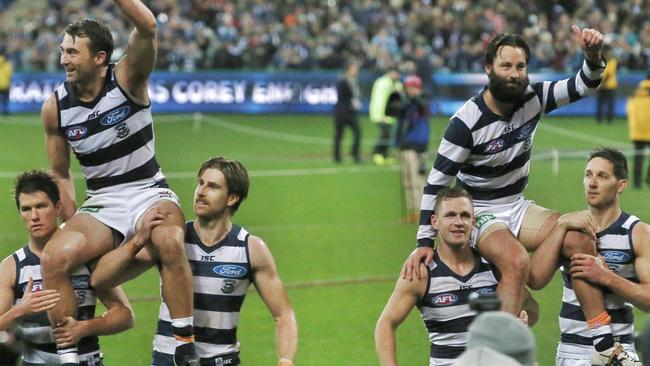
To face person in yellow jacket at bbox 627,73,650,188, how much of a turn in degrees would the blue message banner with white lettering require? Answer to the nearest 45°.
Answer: approximately 45° to its left

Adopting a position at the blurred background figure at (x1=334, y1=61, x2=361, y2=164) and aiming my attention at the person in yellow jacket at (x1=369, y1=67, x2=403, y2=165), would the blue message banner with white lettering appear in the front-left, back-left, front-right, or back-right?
back-left

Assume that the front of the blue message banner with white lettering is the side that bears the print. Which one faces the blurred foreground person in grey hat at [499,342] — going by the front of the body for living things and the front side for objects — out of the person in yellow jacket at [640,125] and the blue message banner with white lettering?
the blue message banner with white lettering

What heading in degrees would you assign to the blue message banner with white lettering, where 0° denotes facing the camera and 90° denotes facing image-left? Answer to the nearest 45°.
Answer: approximately 0°
